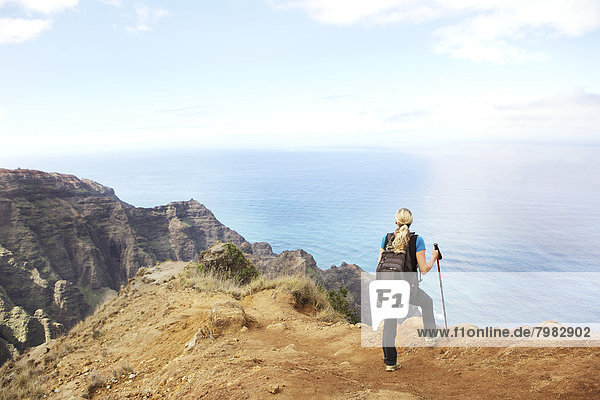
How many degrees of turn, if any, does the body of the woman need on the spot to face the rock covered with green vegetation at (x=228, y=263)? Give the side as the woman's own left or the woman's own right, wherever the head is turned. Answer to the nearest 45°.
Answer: approximately 45° to the woman's own left

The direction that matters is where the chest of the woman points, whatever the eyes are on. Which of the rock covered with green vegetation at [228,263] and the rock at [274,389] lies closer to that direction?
the rock covered with green vegetation

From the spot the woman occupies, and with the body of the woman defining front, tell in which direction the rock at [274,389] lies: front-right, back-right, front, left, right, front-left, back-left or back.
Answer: back-left

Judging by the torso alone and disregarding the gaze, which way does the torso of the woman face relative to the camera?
away from the camera

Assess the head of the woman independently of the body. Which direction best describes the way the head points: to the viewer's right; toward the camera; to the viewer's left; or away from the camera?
away from the camera
